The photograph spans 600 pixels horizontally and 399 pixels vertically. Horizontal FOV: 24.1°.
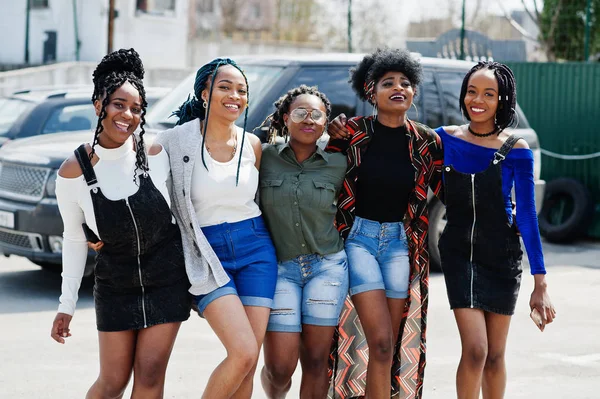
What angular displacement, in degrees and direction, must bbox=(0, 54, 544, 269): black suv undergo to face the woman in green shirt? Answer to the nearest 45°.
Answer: approximately 45° to its left

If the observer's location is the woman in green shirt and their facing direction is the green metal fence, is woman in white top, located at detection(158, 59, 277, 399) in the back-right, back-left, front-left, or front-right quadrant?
back-left

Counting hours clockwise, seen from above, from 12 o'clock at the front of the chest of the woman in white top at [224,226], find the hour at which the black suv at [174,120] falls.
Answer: The black suv is roughly at 6 o'clock from the woman in white top.

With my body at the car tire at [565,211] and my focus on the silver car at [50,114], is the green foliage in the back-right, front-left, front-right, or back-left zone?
back-right

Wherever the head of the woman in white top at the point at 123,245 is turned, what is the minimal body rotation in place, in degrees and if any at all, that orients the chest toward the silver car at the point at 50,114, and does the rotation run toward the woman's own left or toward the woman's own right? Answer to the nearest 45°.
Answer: approximately 180°

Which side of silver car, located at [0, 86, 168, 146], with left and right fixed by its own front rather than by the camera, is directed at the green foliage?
back

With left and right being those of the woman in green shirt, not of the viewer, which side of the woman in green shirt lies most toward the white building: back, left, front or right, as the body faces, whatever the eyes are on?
back

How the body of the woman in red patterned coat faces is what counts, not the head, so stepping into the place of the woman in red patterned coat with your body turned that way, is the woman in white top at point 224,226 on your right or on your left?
on your right

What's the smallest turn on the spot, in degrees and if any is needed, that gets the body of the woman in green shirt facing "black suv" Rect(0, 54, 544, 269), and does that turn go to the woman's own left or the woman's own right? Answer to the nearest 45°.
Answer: approximately 180°
